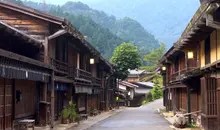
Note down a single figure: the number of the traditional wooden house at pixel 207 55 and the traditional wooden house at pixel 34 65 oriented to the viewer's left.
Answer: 1

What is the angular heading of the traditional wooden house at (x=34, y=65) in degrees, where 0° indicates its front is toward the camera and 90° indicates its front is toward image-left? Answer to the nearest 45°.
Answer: approximately 315°

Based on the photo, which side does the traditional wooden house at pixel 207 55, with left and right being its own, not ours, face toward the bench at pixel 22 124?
front

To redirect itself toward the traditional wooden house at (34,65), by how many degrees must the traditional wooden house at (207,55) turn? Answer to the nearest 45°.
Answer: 0° — it already faces it

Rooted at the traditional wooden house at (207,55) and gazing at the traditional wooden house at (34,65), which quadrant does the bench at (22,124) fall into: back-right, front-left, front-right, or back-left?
front-left

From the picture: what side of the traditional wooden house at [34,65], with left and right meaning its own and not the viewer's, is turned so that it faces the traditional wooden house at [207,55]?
front

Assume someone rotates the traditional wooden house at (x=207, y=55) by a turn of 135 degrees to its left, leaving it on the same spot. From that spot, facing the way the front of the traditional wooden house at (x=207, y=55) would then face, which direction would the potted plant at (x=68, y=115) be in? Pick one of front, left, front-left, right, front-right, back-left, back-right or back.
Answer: back

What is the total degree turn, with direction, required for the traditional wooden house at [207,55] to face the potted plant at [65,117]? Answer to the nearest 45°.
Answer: approximately 45° to its right

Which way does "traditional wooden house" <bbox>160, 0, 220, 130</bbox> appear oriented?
to the viewer's left
